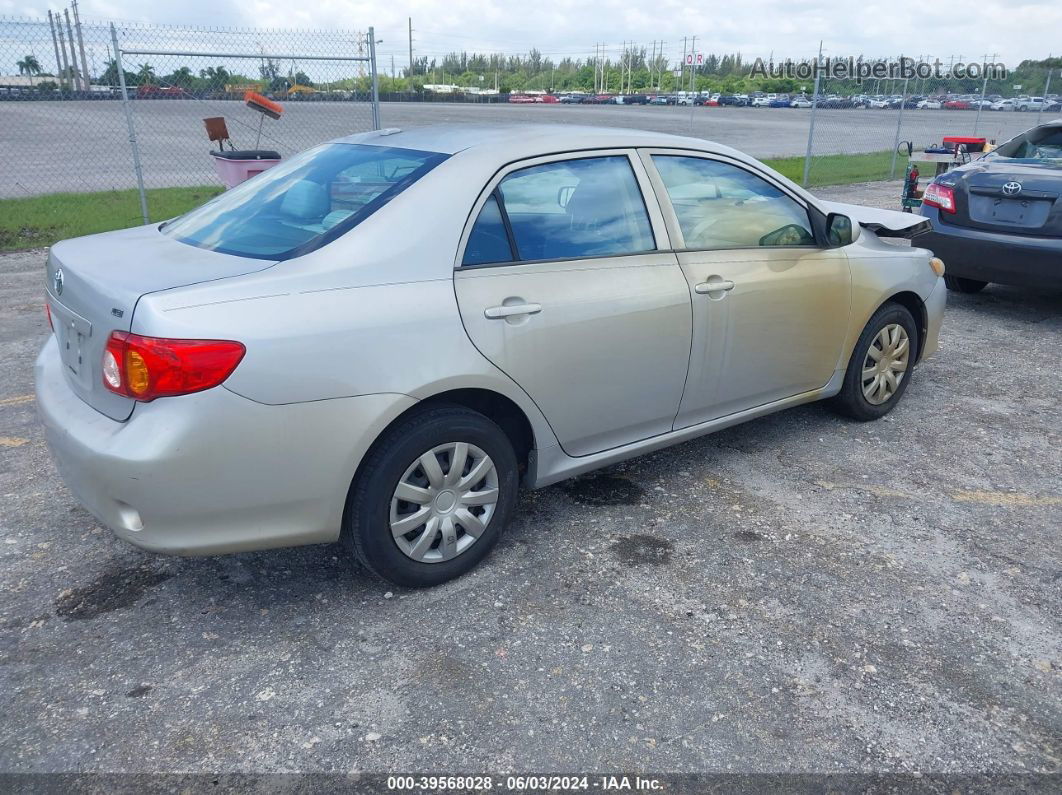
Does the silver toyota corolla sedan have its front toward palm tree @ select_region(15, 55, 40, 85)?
no

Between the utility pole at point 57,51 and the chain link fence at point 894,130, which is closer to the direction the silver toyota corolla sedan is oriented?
the chain link fence

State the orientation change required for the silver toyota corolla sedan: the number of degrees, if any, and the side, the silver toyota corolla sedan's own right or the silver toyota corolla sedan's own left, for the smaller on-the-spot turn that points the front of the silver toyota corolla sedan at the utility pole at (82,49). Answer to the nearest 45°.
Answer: approximately 90° to the silver toyota corolla sedan's own left

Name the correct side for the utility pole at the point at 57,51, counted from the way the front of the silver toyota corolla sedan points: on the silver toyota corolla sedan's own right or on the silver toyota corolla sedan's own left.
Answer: on the silver toyota corolla sedan's own left

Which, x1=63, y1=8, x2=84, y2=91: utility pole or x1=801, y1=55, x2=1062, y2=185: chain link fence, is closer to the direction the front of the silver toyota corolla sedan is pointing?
the chain link fence

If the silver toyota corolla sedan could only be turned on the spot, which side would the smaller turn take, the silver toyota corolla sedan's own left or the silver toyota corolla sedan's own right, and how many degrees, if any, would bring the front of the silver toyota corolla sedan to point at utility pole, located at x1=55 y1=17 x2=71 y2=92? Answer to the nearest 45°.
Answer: approximately 90° to the silver toyota corolla sedan's own left

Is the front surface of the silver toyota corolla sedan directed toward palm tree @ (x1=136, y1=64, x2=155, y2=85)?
no

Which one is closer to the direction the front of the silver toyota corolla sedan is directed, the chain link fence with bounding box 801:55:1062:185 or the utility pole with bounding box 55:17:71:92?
the chain link fence

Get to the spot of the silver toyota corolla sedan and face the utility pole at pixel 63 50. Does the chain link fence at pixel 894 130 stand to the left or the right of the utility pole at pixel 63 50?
right

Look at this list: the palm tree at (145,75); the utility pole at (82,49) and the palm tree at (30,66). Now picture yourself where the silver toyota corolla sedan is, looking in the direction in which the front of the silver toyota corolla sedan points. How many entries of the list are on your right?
0

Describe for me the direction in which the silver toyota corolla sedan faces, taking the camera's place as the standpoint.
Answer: facing away from the viewer and to the right of the viewer

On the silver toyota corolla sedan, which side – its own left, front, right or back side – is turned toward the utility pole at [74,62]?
left

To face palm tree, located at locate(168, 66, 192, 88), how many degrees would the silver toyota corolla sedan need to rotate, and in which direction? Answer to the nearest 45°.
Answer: approximately 45° to its left

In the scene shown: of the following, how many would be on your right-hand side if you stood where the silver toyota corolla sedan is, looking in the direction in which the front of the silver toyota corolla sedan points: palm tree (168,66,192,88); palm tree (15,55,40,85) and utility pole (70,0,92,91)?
0

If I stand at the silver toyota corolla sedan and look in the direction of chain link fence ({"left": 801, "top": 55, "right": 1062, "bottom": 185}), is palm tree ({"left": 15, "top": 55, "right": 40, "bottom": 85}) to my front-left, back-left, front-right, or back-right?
front-left

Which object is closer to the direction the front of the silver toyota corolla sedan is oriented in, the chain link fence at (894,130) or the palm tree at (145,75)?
the chain link fence

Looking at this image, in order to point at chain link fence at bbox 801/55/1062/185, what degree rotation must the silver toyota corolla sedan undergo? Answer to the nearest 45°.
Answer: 0° — it already faces it
